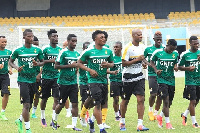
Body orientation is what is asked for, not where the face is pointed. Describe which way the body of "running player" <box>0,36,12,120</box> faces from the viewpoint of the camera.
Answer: toward the camera

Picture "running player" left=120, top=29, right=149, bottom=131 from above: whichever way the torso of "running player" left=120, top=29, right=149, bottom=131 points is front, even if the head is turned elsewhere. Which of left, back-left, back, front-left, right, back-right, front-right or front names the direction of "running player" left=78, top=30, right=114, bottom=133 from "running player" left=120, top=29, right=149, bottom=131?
right

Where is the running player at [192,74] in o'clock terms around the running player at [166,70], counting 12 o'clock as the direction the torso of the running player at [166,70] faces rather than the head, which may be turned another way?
the running player at [192,74] is roughly at 10 o'clock from the running player at [166,70].

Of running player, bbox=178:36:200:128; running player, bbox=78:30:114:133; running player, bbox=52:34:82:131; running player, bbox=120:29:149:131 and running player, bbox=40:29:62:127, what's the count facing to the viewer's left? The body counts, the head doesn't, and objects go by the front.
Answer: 0

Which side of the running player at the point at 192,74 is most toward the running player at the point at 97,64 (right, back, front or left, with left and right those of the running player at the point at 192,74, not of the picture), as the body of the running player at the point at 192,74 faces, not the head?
right

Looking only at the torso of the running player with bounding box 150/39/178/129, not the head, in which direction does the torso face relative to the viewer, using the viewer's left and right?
facing the viewer and to the right of the viewer
